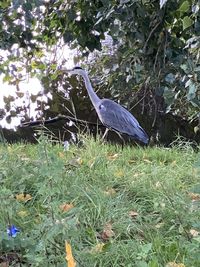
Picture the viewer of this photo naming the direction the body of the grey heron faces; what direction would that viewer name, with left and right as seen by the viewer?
facing to the left of the viewer
